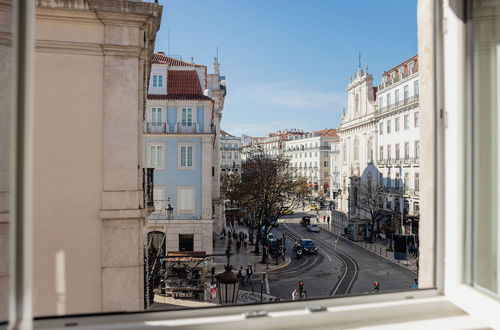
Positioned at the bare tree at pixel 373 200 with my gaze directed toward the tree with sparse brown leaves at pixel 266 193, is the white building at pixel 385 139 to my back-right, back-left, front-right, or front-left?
back-right

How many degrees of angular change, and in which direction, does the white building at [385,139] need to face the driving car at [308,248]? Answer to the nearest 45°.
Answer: approximately 45° to its left

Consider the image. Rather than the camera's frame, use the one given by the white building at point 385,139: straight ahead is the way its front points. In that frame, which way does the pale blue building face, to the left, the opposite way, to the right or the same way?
to the left

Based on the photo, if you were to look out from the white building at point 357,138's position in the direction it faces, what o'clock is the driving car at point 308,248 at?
The driving car is roughly at 11 o'clock from the white building.

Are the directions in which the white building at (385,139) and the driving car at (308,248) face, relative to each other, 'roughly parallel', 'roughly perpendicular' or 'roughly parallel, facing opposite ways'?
roughly perpendicular

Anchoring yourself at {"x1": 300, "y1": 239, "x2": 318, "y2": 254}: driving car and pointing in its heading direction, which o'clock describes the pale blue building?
The pale blue building is roughly at 3 o'clock from the driving car.

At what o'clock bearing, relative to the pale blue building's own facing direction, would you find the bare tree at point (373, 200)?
The bare tree is roughly at 8 o'clock from the pale blue building.

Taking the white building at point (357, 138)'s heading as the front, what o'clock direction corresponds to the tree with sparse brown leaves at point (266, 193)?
The tree with sparse brown leaves is roughly at 11 o'clock from the white building.

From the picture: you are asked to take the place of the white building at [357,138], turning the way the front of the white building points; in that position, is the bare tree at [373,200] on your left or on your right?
on your left
